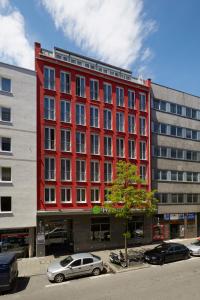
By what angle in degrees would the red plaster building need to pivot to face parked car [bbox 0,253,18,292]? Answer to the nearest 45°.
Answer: approximately 45° to its right

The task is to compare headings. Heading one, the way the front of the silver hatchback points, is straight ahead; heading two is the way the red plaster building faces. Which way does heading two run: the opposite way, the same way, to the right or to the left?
to the left

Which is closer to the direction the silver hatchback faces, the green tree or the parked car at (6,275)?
the parked car

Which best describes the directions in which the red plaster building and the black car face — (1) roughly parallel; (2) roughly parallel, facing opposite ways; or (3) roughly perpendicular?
roughly perpendicular

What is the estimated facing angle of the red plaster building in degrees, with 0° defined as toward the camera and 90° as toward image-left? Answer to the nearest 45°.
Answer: approximately 315°

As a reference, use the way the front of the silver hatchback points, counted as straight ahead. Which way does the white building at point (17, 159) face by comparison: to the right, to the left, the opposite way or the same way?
to the left

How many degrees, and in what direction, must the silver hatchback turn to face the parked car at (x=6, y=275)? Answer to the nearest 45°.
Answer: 0° — it already faces it
